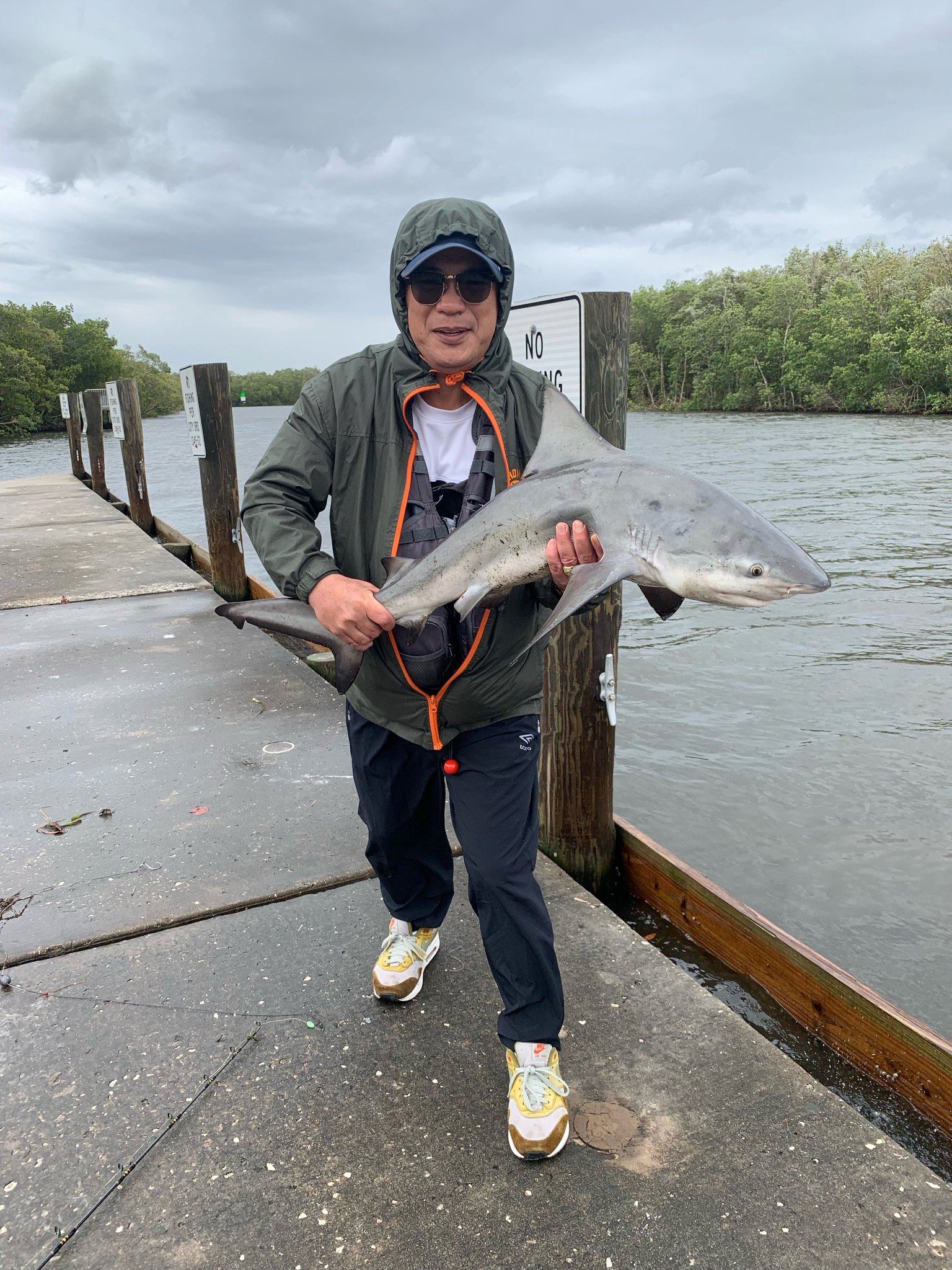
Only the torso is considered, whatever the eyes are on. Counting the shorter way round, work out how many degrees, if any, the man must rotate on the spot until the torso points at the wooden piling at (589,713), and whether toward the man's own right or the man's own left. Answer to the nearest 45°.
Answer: approximately 135° to the man's own left

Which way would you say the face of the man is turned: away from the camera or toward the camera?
toward the camera

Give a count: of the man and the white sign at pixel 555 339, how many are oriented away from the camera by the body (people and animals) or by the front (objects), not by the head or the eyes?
0

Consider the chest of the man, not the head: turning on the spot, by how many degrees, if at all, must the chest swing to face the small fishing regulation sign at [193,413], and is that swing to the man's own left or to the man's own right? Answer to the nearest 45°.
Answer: approximately 180°

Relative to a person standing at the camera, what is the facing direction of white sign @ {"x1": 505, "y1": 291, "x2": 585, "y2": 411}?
facing the viewer and to the left of the viewer

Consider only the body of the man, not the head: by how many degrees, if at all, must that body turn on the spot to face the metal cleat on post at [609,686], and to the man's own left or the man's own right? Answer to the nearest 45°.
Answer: approximately 135° to the man's own left

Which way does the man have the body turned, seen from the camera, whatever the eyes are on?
toward the camera

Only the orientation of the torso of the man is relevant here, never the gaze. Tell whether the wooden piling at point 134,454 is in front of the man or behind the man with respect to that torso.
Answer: behind
